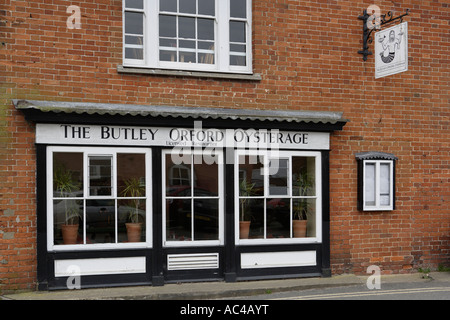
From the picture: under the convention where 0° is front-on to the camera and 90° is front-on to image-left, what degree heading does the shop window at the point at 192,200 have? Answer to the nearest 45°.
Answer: approximately 0°

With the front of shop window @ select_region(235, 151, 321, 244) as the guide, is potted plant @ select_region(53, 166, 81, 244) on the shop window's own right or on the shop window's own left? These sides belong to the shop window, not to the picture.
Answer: on the shop window's own right

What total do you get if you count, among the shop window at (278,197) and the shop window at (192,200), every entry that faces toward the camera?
2

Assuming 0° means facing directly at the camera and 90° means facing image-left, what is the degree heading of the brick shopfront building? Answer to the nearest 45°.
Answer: approximately 0°

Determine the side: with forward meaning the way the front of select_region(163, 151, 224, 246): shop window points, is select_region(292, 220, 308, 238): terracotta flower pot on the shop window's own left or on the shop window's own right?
on the shop window's own left
